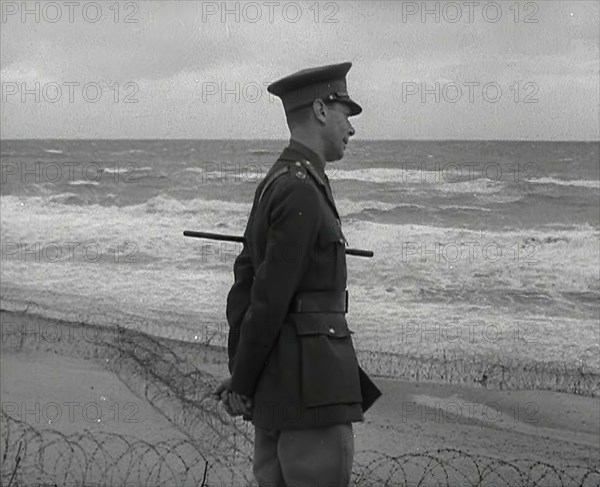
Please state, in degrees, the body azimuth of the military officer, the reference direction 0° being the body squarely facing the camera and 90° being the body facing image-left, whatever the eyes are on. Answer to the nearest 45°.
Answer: approximately 270°

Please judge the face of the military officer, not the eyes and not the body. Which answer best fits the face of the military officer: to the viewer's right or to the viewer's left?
to the viewer's right
